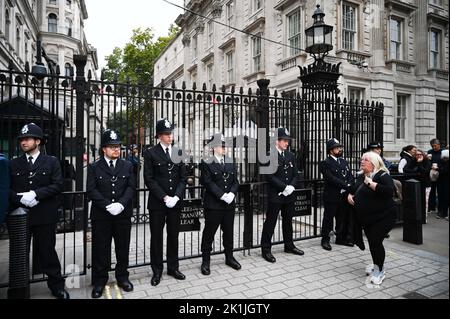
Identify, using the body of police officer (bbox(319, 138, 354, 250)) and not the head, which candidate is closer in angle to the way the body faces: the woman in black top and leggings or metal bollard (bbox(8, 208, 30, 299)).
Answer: the woman in black top and leggings

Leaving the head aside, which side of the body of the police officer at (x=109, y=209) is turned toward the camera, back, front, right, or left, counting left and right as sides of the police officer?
front

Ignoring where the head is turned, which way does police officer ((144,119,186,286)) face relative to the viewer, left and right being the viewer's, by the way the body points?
facing the viewer and to the right of the viewer

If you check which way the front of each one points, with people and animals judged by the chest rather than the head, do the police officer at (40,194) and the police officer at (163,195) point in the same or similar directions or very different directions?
same or similar directions

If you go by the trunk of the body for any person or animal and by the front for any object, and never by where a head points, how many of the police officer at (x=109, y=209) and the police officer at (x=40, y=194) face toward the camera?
2

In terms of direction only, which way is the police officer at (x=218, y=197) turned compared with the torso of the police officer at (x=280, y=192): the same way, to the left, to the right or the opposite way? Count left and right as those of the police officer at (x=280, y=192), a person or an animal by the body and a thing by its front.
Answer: the same way

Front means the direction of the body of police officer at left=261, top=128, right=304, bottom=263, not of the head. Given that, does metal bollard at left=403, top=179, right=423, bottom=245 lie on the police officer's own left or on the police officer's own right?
on the police officer's own left

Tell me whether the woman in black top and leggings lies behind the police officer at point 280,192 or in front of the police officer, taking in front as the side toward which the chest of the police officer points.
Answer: in front

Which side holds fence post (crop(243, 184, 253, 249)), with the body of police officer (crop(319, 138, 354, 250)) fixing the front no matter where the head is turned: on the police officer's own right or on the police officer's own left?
on the police officer's own right

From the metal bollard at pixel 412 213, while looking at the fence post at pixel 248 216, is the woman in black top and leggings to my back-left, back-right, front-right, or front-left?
front-left

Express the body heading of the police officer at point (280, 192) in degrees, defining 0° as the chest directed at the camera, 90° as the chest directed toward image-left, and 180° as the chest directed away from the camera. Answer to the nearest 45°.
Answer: approximately 315°

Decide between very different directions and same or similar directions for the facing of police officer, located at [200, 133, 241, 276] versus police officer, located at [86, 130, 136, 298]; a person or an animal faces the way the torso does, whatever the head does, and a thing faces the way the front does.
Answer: same or similar directions

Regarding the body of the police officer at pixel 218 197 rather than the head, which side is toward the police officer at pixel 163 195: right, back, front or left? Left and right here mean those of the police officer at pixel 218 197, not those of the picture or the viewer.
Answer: right

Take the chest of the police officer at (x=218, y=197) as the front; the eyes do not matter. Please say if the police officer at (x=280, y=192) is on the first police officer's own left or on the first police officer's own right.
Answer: on the first police officer's own left

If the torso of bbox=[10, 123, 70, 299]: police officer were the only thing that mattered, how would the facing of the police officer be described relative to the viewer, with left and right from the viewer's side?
facing the viewer
